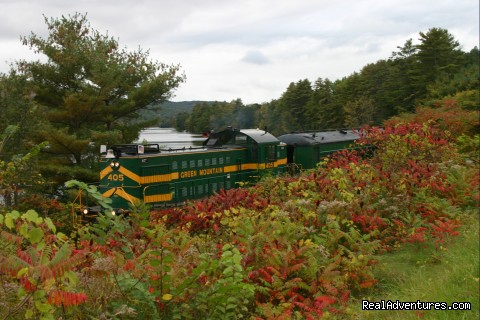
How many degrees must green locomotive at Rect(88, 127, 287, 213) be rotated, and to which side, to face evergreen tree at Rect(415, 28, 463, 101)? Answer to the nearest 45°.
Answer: approximately 180°

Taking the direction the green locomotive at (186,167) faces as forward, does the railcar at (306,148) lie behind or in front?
behind

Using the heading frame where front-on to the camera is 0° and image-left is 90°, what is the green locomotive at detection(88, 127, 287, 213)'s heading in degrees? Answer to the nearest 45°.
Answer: approximately 45°

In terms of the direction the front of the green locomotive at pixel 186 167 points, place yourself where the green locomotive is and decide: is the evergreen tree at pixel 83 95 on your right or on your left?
on your right
